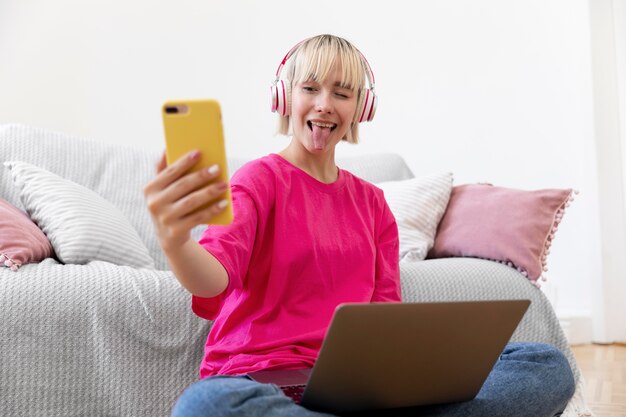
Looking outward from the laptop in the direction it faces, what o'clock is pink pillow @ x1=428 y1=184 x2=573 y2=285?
The pink pillow is roughly at 2 o'clock from the laptop.

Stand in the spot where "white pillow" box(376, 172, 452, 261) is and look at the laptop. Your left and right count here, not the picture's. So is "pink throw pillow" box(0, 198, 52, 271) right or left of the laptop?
right

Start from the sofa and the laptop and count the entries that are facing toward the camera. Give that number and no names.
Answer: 1

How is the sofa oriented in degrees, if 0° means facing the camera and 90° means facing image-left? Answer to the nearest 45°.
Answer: approximately 0°
